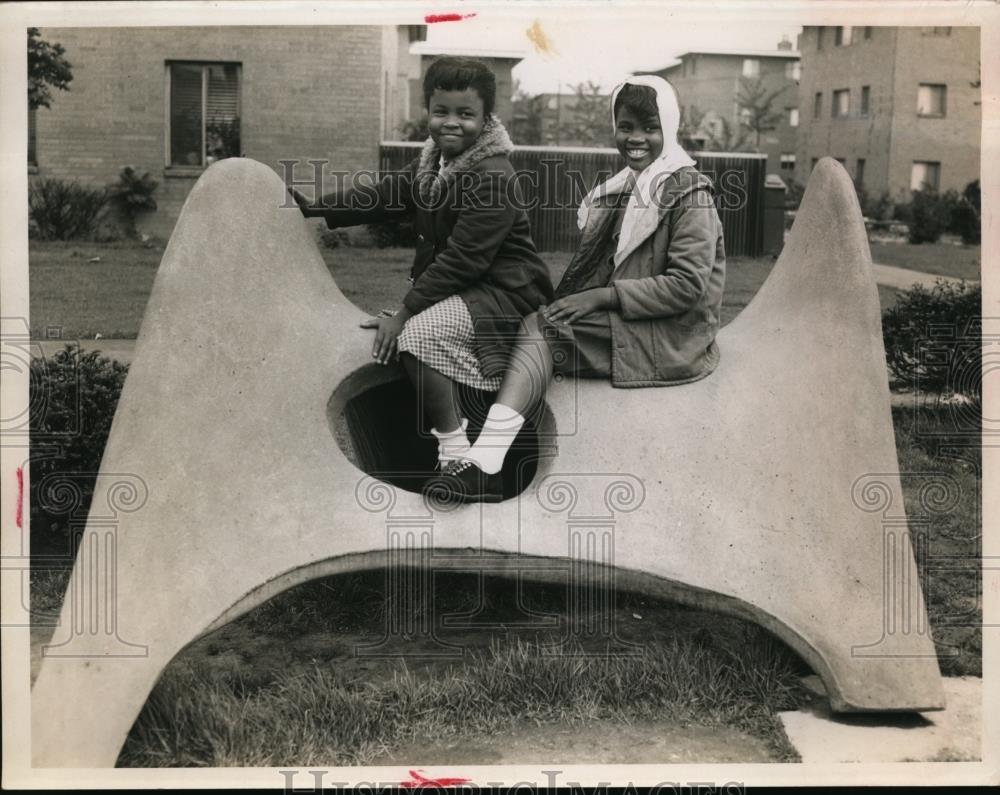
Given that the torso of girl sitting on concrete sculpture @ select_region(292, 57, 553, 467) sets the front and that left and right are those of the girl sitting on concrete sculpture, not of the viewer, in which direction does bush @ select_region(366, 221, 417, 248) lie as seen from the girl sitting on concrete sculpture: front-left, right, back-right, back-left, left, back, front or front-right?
back-right

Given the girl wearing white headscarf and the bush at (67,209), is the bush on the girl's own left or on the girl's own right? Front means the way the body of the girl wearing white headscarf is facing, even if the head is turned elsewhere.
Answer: on the girl's own right

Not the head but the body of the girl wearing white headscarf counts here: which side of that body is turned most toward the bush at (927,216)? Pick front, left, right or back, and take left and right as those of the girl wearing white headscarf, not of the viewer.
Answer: back

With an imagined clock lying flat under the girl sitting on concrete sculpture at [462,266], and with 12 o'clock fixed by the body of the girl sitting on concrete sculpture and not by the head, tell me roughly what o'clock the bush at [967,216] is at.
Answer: The bush is roughly at 6 o'clock from the girl sitting on concrete sculpture.

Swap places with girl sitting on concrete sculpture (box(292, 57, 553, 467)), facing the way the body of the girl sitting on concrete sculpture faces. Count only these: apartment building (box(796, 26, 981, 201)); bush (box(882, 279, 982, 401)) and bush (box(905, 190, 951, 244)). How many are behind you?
3

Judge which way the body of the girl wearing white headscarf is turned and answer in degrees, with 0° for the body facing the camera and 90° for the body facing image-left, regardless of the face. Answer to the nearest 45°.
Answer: approximately 45°

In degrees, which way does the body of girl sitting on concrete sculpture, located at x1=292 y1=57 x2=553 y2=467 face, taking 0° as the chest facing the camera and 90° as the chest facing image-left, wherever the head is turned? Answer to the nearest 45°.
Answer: approximately 45°
